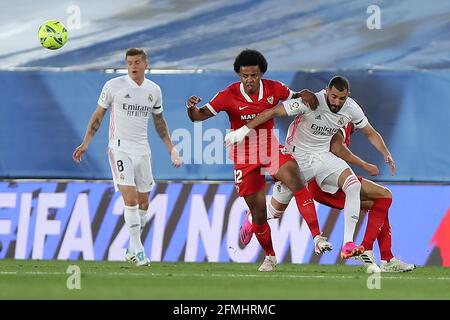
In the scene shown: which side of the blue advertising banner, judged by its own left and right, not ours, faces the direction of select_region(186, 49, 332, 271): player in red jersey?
front

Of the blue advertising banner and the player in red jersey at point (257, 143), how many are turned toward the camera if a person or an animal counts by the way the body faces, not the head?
2

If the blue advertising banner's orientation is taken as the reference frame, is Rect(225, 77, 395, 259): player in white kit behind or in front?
in front

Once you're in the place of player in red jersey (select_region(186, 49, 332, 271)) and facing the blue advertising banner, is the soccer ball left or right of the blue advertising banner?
left

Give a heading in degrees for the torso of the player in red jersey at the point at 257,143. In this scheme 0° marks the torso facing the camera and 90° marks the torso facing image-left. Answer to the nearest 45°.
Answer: approximately 0°

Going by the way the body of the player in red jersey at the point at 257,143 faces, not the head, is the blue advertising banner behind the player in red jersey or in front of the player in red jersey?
behind
